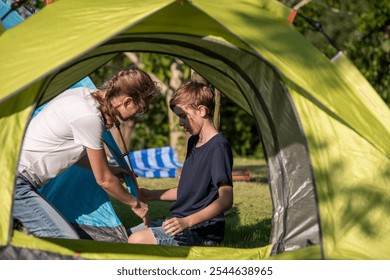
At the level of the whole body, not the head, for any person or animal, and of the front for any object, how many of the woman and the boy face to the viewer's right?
1

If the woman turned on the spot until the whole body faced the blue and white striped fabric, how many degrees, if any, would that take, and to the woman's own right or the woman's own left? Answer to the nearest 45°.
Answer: approximately 90° to the woman's own left

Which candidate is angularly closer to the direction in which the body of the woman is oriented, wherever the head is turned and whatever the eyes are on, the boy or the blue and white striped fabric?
the boy

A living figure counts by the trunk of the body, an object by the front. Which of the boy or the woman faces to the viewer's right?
the woman

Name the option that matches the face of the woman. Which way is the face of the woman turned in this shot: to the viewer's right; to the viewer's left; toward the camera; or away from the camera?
to the viewer's right

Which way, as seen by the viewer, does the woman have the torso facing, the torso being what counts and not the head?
to the viewer's right

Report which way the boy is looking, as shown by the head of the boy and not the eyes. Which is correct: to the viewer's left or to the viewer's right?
to the viewer's left

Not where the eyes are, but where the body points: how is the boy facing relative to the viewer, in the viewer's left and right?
facing the viewer and to the left of the viewer

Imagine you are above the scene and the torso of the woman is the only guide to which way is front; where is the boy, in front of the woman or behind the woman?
in front
